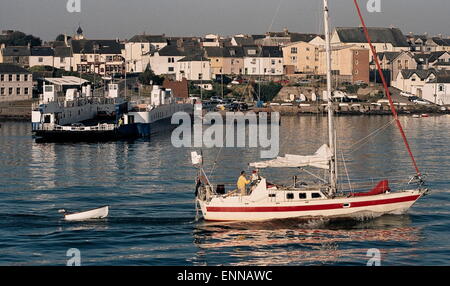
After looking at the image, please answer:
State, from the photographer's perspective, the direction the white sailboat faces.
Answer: facing to the right of the viewer
